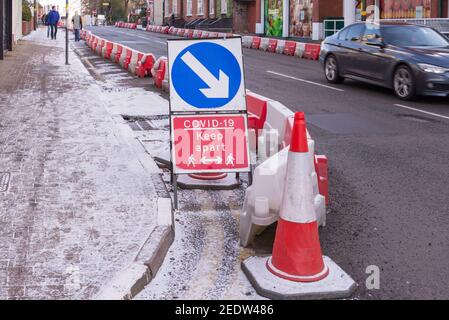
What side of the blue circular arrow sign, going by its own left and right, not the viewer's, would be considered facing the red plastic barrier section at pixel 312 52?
back

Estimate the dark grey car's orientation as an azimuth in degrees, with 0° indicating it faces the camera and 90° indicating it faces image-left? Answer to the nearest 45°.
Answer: approximately 315°

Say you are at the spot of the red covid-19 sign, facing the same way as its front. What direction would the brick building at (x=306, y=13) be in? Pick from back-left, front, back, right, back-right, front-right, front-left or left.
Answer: back

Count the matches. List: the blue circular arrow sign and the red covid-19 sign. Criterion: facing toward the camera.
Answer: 2

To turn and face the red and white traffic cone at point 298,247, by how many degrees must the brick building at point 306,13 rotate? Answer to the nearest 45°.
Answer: approximately 45° to its left

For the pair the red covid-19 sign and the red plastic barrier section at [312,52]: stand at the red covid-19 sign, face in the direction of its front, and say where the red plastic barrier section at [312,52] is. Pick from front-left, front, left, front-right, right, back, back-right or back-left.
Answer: back

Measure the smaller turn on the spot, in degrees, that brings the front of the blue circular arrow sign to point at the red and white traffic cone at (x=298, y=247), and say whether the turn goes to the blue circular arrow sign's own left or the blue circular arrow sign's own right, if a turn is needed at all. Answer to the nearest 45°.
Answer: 0° — it already faces it

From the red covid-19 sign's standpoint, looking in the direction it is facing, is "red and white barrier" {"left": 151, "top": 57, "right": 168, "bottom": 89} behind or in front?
behind

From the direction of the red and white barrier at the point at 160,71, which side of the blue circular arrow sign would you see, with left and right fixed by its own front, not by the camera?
back

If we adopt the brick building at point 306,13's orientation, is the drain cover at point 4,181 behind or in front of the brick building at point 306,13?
in front

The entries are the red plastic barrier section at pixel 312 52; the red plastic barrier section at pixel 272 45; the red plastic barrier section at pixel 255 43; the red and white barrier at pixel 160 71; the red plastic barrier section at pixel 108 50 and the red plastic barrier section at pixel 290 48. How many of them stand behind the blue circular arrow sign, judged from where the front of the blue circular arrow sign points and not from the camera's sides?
6
